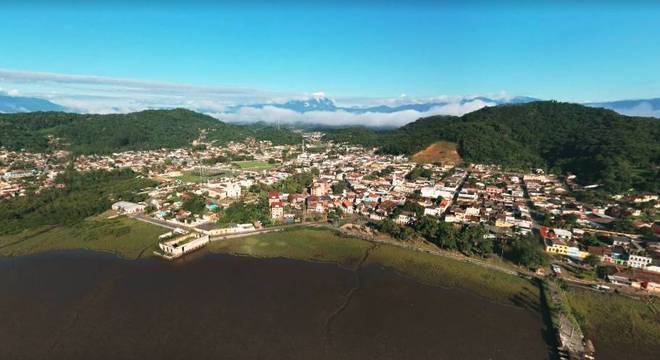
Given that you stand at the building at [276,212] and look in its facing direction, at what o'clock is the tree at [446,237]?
The tree is roughly at 10 o'clock from the building.

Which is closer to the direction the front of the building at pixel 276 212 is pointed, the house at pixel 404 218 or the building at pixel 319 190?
the house

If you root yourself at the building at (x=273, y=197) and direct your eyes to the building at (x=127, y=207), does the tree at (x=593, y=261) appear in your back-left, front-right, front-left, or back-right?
back-left

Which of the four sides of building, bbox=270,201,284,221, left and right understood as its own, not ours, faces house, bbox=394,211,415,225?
left

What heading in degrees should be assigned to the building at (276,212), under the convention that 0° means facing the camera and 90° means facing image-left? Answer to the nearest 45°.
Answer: approximately 0°

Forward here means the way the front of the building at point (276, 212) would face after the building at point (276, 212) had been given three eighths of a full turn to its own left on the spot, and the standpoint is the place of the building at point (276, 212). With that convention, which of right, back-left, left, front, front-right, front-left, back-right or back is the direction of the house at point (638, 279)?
right

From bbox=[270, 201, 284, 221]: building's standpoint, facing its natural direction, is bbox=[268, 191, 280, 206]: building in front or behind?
behind

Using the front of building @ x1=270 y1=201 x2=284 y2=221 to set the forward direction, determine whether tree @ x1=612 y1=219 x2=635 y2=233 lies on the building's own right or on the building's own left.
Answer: on the building's own left

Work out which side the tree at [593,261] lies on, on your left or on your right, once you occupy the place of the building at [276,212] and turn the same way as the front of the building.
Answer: on your left

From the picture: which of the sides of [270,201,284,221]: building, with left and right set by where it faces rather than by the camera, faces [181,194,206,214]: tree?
right

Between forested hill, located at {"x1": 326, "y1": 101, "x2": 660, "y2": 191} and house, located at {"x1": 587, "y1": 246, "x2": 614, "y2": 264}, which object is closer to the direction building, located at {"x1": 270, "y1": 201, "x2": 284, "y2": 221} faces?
the house

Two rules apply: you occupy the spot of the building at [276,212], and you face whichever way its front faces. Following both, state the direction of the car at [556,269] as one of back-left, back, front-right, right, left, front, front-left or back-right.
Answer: front-left

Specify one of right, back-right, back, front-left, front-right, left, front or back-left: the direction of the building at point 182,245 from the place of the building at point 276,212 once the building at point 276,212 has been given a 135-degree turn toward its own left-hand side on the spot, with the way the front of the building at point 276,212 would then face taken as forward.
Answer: back

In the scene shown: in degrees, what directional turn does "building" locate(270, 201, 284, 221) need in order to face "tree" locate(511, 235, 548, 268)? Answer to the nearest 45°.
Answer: approximately 45° to its left

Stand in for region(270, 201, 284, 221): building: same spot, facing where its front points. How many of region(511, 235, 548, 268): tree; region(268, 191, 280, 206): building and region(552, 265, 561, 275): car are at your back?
1
